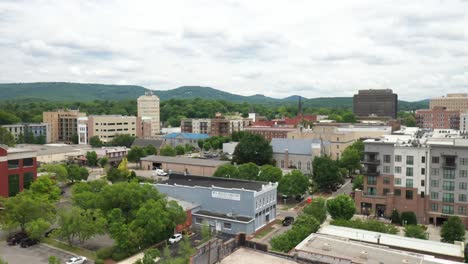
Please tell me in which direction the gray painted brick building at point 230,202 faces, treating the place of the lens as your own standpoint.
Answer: facing the viewer and to the right of the viewer

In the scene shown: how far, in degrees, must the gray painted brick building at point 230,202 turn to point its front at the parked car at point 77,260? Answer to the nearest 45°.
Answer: approximately 90° to its right

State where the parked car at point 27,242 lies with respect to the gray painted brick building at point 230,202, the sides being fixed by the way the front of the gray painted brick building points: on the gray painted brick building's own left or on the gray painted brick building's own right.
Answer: on the gray painted brick building's own right

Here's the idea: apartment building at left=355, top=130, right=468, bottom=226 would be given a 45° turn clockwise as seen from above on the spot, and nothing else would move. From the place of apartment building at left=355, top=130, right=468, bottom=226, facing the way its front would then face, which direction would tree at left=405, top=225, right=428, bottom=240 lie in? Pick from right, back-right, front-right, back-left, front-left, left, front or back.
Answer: front-left

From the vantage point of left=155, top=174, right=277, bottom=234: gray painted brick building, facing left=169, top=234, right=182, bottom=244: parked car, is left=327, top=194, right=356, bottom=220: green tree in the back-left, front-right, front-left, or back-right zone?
back-left

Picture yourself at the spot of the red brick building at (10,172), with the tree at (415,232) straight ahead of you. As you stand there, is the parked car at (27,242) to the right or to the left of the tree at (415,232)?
right

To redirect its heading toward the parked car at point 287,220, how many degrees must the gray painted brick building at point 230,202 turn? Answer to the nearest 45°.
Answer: approximately 45° to its left

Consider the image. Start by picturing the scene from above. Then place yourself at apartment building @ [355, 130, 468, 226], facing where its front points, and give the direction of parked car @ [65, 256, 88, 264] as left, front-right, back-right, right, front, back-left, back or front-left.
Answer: front-right

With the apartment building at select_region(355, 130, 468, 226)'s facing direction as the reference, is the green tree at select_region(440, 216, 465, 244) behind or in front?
in front

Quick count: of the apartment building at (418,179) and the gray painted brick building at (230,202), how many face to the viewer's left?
0

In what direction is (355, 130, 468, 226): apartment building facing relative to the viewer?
toward the camera

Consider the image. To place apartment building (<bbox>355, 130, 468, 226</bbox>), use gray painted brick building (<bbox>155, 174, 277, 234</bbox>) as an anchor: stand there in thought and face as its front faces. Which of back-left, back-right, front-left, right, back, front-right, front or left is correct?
front-left

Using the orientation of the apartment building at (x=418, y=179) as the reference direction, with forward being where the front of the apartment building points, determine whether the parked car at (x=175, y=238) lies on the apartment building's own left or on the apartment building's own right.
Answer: on the apartment building's own right

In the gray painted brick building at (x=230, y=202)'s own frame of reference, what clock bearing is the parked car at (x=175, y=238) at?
The parked car is roughly at 3 o'clock from the gray painted brick building.
